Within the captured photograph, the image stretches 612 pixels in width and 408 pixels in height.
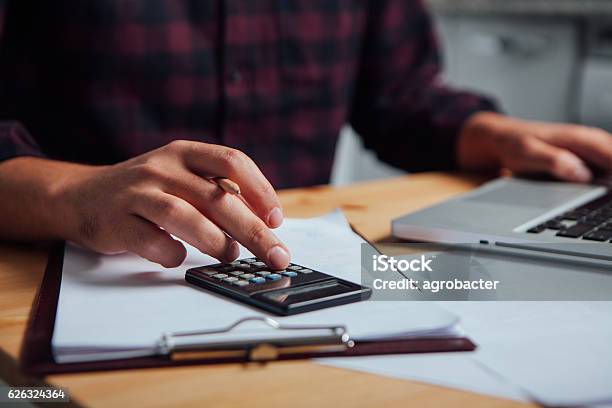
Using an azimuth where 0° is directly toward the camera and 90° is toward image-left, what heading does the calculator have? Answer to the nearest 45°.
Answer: approximately 135°
